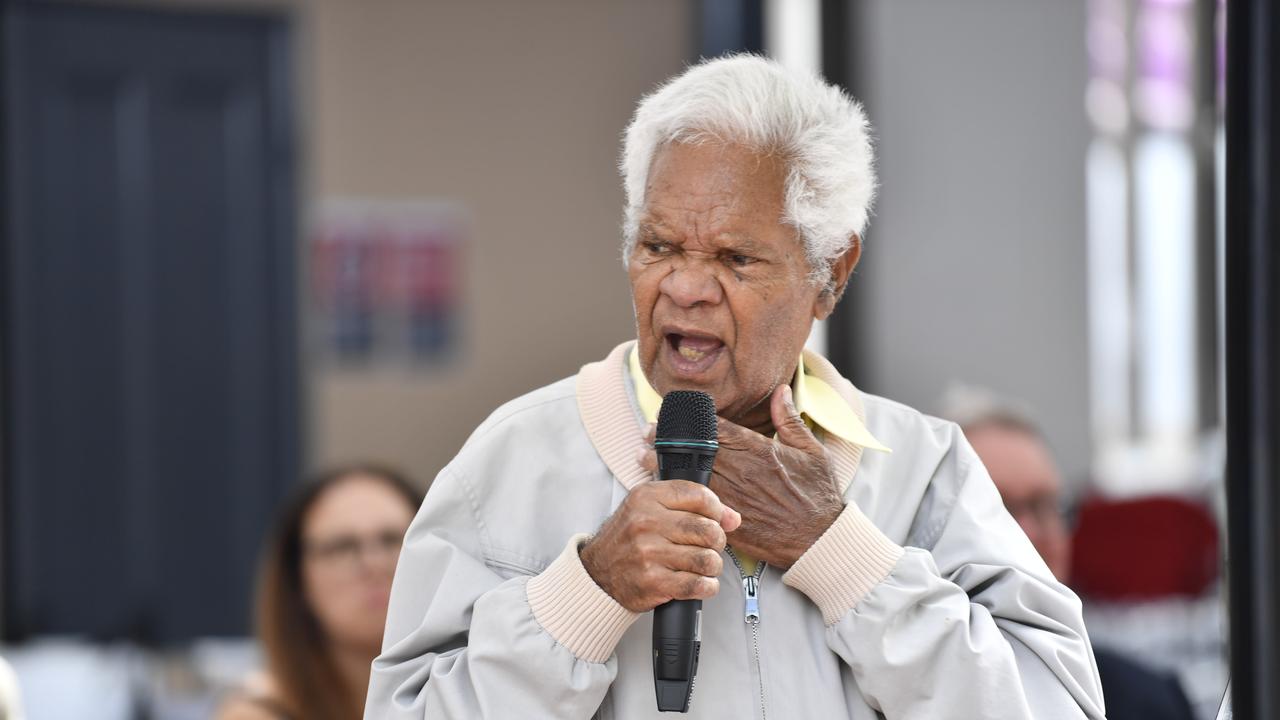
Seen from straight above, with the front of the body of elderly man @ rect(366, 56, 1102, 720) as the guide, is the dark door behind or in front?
behind

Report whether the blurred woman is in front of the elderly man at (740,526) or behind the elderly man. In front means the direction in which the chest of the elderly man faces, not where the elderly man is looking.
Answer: behind

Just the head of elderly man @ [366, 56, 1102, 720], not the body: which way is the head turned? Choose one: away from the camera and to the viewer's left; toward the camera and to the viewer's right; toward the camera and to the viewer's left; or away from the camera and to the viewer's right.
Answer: toward the camera and to the viewer's left

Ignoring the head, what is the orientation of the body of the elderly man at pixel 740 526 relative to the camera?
toward the camera

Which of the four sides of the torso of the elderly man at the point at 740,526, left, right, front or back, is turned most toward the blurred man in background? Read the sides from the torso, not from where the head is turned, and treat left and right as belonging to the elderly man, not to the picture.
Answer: back

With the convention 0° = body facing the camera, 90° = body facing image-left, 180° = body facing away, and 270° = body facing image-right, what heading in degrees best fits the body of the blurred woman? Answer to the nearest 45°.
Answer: approximately 315°

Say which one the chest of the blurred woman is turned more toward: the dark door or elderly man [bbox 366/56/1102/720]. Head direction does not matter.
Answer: the elderly man

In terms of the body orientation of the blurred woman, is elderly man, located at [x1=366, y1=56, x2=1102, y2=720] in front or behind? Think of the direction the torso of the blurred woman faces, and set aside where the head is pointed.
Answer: in front

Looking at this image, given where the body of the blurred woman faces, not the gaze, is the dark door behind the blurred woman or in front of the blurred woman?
behind

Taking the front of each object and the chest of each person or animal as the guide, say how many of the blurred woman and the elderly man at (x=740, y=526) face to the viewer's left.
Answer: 0
